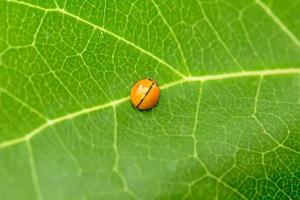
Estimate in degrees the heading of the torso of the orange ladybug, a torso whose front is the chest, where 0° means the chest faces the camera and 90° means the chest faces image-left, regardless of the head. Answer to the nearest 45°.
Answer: approximately 225°
